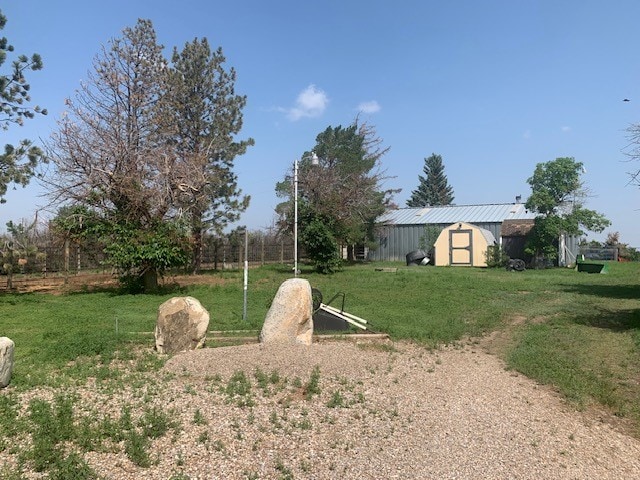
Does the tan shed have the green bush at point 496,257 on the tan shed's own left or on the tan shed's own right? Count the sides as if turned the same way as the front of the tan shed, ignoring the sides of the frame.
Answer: on the tan shed's own left

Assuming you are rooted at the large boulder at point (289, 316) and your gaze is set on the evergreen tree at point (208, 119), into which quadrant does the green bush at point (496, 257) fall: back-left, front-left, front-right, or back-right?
front-right

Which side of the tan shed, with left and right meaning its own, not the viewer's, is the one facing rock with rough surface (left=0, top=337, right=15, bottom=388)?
front

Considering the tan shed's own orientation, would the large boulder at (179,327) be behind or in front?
in front

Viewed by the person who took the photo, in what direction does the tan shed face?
facing the viewer

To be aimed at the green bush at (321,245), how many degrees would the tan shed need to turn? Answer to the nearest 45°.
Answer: approximately 45° to its right

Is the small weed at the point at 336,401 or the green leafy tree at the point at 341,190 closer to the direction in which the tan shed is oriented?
the small weed

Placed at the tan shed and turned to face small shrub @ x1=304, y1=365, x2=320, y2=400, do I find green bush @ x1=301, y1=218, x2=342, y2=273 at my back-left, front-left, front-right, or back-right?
front-right

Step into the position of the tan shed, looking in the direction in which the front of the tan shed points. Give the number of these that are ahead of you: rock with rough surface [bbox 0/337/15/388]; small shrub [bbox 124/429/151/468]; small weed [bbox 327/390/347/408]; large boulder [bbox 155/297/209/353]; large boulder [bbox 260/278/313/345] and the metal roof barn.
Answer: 5

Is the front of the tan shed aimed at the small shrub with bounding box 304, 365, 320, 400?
yes

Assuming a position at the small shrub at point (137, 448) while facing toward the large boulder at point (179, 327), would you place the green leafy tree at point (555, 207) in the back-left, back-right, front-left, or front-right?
front-right

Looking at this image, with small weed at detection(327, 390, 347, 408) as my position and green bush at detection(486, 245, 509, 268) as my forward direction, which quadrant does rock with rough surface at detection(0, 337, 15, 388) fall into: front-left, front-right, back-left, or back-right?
back-left

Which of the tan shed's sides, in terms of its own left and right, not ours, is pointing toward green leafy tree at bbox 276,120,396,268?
right

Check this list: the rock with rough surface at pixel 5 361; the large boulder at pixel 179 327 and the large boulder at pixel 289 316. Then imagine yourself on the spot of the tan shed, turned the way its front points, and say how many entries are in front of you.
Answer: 3

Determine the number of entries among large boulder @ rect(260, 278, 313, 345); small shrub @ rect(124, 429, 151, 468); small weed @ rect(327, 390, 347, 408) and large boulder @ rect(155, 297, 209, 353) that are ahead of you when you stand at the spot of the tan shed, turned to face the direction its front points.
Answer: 4

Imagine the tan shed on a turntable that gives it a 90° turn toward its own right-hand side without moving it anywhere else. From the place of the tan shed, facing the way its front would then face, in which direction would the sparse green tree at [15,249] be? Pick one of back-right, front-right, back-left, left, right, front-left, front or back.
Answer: front-left

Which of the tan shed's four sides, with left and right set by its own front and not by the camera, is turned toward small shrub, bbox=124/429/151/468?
front

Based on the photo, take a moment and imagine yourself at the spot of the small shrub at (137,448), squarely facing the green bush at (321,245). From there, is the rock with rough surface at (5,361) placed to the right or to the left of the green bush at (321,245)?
left

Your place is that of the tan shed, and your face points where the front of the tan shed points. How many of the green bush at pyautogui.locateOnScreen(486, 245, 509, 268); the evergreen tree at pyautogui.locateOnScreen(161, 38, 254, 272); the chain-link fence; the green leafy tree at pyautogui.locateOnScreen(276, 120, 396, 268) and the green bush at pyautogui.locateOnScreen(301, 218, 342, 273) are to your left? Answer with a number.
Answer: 1
